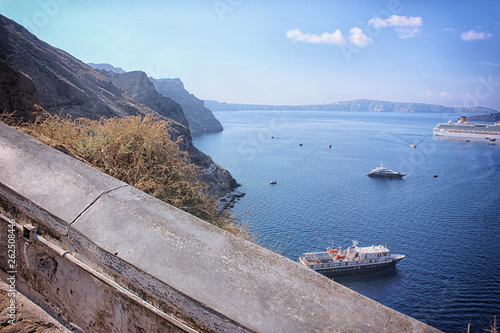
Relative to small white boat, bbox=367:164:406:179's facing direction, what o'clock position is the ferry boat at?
The ferry boat is roughly at 3 o'clock from the small white boat.

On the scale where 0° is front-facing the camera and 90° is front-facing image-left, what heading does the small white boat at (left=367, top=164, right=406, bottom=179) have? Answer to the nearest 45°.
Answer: approximately 270°

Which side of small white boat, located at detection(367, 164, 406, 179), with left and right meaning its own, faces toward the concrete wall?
right
